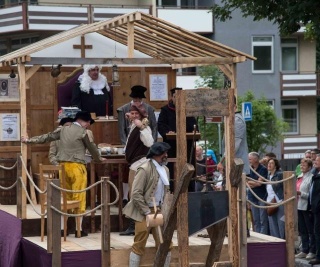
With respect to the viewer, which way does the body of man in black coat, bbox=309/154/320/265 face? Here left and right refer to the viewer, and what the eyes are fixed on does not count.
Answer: facing to the left of the viewer

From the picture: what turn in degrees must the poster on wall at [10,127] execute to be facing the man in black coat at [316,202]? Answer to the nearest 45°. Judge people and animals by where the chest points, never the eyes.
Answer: approximately 90° to its left

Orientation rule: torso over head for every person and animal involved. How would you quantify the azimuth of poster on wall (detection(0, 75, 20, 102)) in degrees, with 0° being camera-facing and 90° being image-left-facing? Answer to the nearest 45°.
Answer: approximately 0°

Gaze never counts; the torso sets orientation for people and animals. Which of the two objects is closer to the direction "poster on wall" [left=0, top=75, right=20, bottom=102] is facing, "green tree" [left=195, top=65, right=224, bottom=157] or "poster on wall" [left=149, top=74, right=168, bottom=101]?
the poster on wall

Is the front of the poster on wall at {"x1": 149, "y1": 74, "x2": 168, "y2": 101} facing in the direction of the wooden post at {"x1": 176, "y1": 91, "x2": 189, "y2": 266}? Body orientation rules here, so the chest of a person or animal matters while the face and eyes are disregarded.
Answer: yes

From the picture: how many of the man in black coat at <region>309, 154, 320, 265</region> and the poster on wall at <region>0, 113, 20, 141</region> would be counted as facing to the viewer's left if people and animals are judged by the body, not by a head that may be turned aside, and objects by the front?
1

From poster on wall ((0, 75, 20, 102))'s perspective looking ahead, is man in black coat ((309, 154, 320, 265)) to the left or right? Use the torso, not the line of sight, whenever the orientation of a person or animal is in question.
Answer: on its left

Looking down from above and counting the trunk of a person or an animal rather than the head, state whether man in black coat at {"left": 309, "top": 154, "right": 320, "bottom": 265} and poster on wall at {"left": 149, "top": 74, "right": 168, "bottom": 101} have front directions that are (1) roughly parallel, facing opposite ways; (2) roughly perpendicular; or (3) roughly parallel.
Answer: roughly perpendicular

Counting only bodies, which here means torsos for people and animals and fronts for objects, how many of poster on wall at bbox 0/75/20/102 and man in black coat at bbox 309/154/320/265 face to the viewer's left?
1
